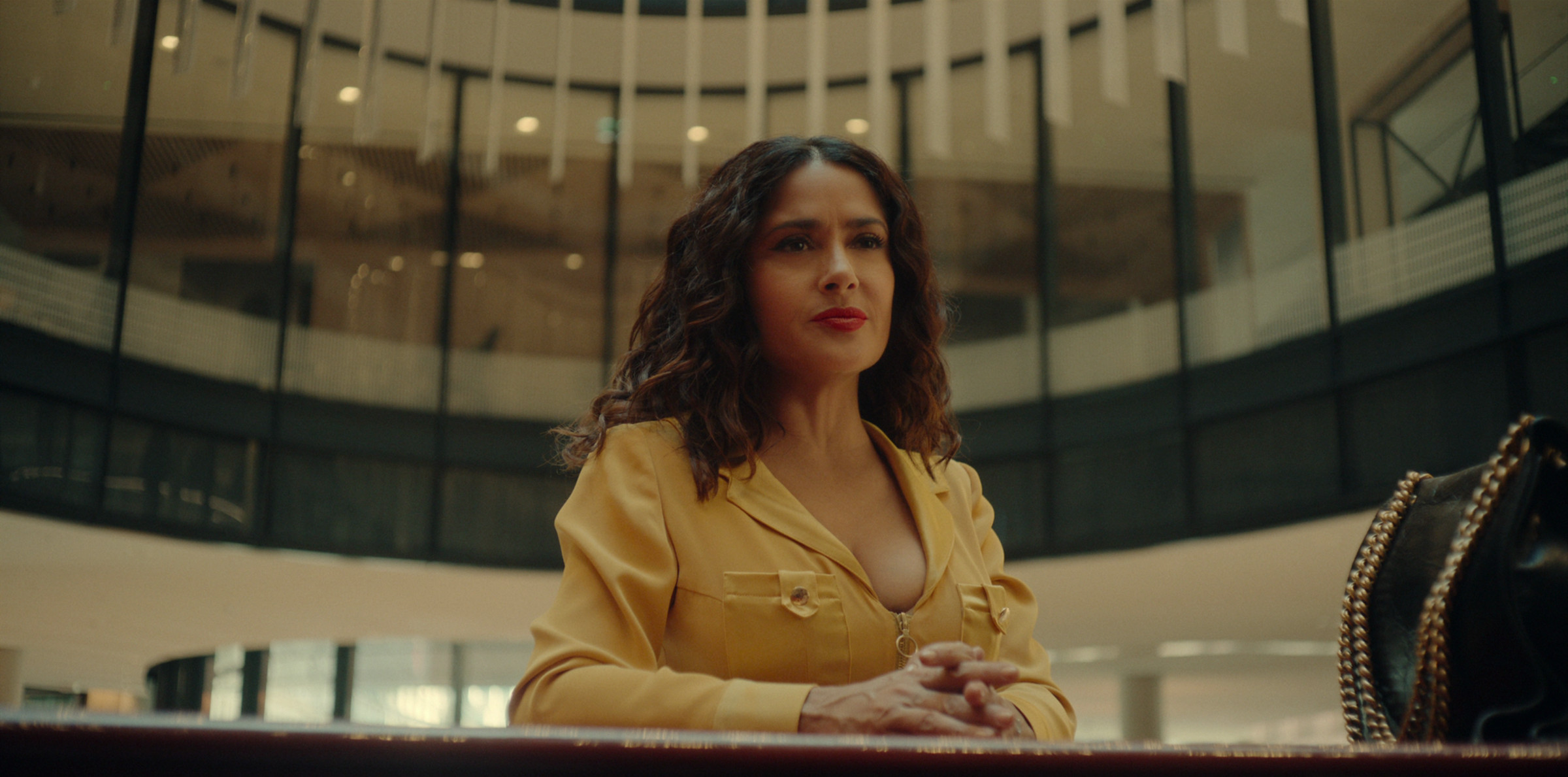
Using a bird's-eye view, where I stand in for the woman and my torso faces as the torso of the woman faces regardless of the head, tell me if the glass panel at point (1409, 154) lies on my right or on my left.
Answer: on my left

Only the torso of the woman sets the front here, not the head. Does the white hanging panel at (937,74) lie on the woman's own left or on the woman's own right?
on the woman's own left

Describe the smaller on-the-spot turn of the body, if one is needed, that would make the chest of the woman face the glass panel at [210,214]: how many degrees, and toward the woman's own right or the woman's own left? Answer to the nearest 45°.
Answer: approximately 180°

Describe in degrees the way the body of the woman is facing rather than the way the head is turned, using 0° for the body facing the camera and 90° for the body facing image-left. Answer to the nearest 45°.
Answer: approximately 315°

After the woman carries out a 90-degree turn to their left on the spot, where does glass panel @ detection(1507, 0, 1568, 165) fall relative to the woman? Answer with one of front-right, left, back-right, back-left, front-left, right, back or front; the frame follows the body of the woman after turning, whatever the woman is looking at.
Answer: front

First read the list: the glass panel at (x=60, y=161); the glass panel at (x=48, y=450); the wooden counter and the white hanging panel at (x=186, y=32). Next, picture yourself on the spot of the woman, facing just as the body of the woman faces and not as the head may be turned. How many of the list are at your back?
3

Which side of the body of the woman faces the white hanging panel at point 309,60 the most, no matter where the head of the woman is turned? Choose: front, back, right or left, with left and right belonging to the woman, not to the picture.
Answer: back

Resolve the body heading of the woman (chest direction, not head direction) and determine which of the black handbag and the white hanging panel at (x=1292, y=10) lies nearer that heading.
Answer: the black handbag
